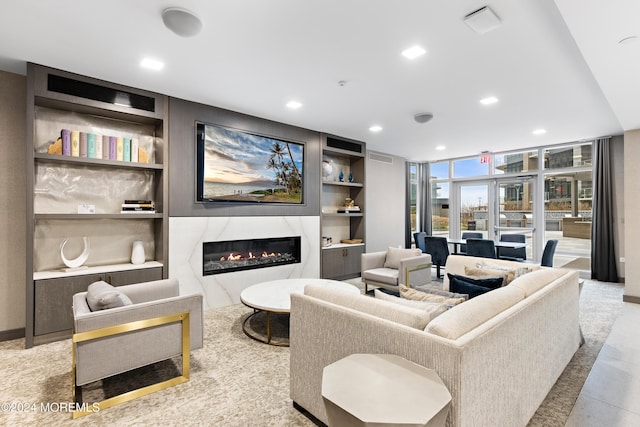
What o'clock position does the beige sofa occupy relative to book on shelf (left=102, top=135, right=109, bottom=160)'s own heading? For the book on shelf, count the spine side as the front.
The beige sofa is roughly at 11 o'clock from the book on shelf.

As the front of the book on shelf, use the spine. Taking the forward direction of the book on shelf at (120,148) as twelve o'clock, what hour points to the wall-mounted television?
The wall-mounted television is roughly at 9 o'clock from the book on shelf.

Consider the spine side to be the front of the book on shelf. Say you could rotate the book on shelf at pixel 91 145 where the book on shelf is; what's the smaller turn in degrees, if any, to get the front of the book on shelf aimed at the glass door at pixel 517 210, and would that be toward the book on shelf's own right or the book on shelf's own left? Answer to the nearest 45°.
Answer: approximately 90° to the book on shelf's own left

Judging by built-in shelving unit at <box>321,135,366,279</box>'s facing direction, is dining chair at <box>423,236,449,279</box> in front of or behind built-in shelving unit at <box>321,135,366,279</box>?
in front

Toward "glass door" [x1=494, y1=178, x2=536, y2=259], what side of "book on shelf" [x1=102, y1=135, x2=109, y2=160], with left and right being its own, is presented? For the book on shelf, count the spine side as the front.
left

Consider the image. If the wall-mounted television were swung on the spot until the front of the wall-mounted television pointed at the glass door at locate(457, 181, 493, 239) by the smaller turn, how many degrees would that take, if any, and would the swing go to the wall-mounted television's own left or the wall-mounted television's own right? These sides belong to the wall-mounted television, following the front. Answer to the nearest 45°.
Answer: approximately 45° to the wall-mounted television's own left

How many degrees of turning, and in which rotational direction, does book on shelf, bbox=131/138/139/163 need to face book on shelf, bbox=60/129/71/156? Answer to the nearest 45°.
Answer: approximately 90° to its right

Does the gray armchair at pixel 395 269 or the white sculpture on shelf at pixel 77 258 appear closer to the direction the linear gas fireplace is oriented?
the gray armchair

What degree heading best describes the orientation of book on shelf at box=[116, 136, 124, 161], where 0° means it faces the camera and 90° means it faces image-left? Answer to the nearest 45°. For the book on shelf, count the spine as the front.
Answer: approximately 0°

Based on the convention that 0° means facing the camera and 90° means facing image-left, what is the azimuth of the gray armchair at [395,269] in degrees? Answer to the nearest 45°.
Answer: approximately 45°

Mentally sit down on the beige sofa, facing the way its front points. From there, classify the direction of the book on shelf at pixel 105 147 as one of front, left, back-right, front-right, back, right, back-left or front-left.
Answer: front-left
